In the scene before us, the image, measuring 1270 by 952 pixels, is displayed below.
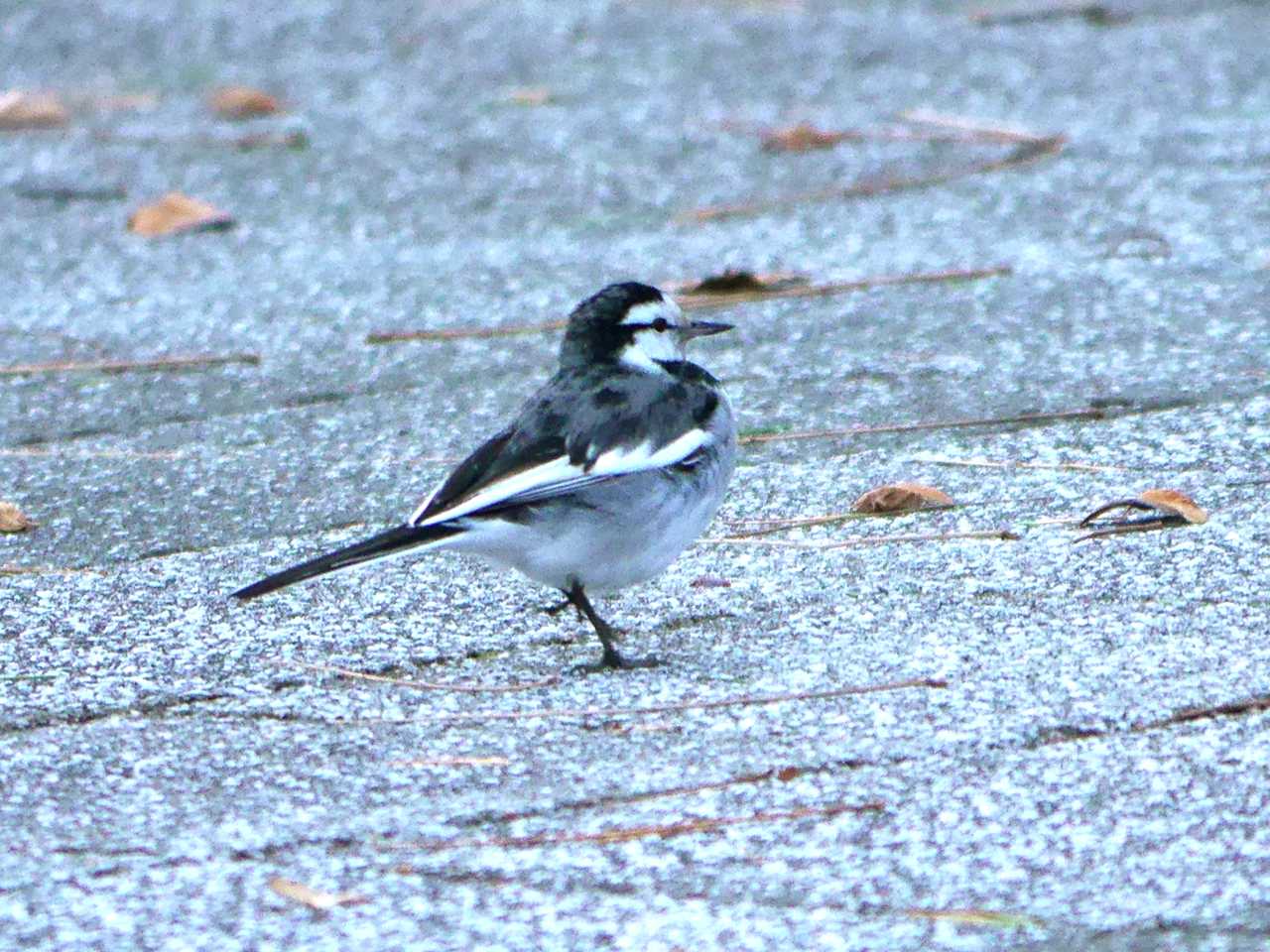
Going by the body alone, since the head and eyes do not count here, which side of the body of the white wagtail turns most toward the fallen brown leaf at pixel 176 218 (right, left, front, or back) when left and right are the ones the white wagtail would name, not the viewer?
left

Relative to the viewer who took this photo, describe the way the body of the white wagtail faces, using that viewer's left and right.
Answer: facing to the right of the viewer

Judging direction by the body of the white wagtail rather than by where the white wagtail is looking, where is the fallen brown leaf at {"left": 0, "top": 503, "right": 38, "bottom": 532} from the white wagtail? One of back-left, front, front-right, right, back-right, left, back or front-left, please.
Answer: back-left

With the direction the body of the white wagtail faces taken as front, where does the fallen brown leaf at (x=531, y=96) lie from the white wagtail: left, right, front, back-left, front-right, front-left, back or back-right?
left

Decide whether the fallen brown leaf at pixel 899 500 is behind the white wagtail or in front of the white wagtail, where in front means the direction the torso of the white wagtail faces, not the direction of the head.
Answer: in front

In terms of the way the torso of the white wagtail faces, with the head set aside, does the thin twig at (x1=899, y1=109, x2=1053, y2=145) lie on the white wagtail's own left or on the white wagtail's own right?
on the white wagtail's own left

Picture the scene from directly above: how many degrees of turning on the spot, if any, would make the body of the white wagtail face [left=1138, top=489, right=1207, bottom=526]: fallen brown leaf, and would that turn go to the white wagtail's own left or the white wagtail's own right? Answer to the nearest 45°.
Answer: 0° — it already faces it

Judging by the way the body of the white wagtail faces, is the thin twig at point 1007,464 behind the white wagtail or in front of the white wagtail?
in front

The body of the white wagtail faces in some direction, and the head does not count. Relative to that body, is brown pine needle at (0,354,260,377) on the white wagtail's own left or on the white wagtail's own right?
on the white wagtail's own left
